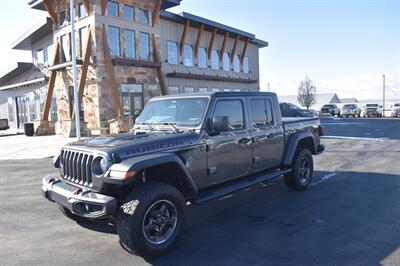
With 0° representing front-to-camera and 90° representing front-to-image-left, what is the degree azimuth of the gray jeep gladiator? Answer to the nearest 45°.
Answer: approximately 45°

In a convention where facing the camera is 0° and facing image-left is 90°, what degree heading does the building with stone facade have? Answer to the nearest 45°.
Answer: approximately 315°

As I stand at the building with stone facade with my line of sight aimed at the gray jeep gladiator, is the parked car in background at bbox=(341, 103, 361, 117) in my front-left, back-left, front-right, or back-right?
back-left

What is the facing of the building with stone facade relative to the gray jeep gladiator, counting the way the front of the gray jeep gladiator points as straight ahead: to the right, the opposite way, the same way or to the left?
to the left

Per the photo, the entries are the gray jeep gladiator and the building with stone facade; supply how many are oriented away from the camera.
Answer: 0

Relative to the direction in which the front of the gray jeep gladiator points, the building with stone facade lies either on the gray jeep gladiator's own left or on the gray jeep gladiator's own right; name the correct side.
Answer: on the gray jeep gladiator's own right

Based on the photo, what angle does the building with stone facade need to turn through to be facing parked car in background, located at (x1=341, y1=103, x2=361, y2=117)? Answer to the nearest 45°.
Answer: approximately 90° to its left

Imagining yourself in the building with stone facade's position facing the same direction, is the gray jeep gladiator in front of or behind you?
in front
